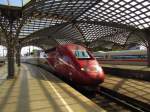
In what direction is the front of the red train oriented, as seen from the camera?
facing the viewer and to the right of the viewer

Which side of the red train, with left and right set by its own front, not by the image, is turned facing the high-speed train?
left
